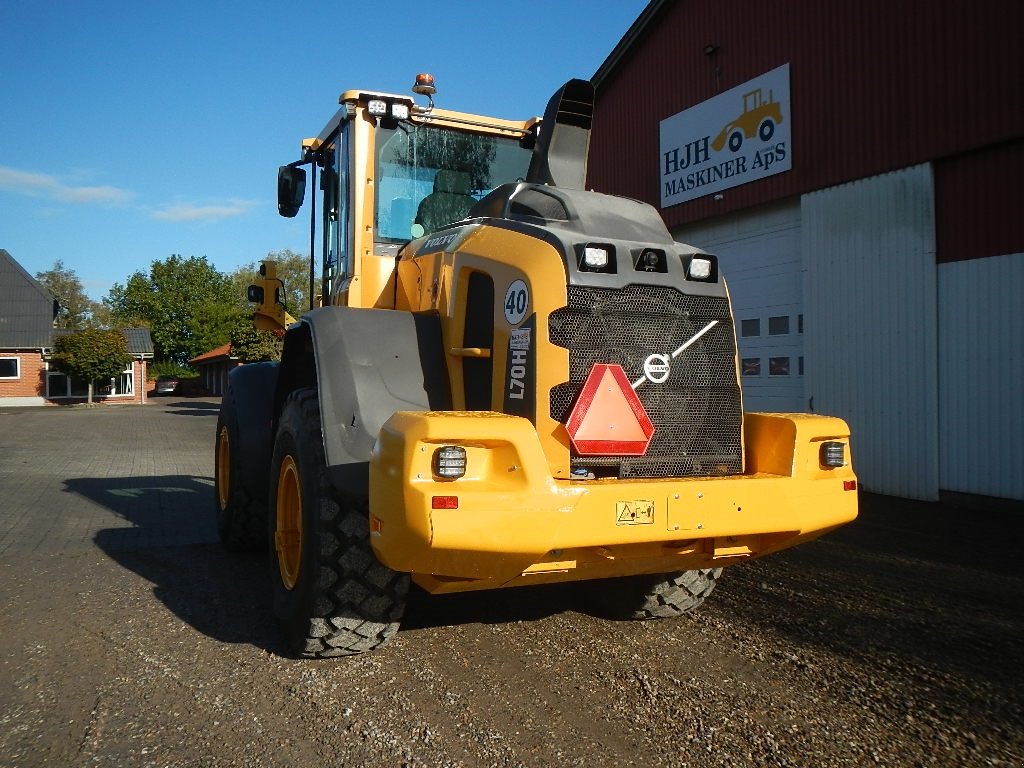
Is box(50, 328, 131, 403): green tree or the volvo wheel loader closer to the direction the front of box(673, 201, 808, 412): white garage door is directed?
the volvo wheel loader

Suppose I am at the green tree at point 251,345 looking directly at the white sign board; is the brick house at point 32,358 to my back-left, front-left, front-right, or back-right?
back-right

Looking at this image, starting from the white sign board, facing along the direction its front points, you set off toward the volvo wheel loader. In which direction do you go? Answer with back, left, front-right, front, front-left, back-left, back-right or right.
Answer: front-left

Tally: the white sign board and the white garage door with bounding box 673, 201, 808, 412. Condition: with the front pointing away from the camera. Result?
0

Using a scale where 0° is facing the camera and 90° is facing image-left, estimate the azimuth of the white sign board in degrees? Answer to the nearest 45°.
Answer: approximately 45°

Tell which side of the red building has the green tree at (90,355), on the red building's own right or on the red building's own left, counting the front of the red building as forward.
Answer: on the red building's own right

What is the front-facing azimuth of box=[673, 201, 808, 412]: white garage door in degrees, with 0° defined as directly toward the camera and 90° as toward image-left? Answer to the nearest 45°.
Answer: approximately 45°

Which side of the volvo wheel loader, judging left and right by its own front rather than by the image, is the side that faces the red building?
right

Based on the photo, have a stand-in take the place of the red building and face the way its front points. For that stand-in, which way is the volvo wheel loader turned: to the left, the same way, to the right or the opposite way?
to the right

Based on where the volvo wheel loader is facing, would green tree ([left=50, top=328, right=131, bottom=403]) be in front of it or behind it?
in front

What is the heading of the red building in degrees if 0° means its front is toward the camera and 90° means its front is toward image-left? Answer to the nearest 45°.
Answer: approximately 45°

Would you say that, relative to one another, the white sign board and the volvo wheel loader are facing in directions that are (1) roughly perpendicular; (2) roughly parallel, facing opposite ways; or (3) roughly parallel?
roughly perpendicular

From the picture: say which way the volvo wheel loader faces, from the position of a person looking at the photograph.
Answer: facing away from the viewer and to the left of the viewer
